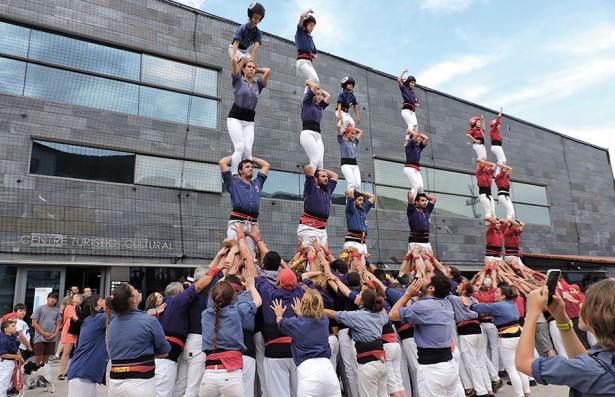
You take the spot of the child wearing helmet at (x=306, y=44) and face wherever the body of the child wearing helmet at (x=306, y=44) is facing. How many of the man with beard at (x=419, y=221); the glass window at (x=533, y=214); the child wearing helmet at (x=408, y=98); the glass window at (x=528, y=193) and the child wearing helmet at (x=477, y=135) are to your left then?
5

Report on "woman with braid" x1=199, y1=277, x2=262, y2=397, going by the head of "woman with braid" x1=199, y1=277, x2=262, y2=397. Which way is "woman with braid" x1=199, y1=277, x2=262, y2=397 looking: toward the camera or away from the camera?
away from the camera

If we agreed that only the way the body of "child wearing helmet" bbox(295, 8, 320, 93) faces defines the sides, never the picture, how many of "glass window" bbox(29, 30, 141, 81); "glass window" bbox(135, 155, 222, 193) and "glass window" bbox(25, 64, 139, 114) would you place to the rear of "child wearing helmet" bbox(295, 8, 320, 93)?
3

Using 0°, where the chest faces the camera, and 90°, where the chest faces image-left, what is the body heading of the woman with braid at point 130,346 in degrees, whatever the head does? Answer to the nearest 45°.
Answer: approximately 225°

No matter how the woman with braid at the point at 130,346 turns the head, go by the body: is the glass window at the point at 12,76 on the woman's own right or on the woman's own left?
on the woman's own left

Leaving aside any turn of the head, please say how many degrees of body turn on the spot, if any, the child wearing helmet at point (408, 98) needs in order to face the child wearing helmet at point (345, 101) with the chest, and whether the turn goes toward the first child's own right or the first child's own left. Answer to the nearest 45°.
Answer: approximately 90° to the first child's own right

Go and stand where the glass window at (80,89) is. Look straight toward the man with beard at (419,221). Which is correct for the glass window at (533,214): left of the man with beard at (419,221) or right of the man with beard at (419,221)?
left

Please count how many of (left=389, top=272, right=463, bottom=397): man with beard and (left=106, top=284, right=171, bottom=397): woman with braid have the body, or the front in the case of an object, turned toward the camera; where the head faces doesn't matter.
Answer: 0
